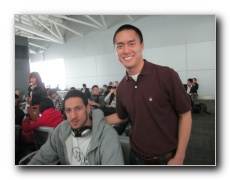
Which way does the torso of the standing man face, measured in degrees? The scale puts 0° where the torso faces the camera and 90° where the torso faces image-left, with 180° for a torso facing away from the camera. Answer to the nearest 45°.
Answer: approximately 45°

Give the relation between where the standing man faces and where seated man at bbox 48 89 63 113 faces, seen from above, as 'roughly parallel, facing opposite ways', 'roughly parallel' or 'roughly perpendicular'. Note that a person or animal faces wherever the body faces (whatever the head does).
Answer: roughly parallel

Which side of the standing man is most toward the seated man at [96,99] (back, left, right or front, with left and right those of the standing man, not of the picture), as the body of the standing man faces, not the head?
right

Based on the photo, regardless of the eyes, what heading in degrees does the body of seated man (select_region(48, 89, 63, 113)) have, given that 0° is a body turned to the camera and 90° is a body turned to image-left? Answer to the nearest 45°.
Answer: approximately 45°

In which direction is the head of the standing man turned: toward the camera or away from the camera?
toward the camera

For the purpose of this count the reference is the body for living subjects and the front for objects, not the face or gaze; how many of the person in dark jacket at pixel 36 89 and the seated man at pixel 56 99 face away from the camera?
0
